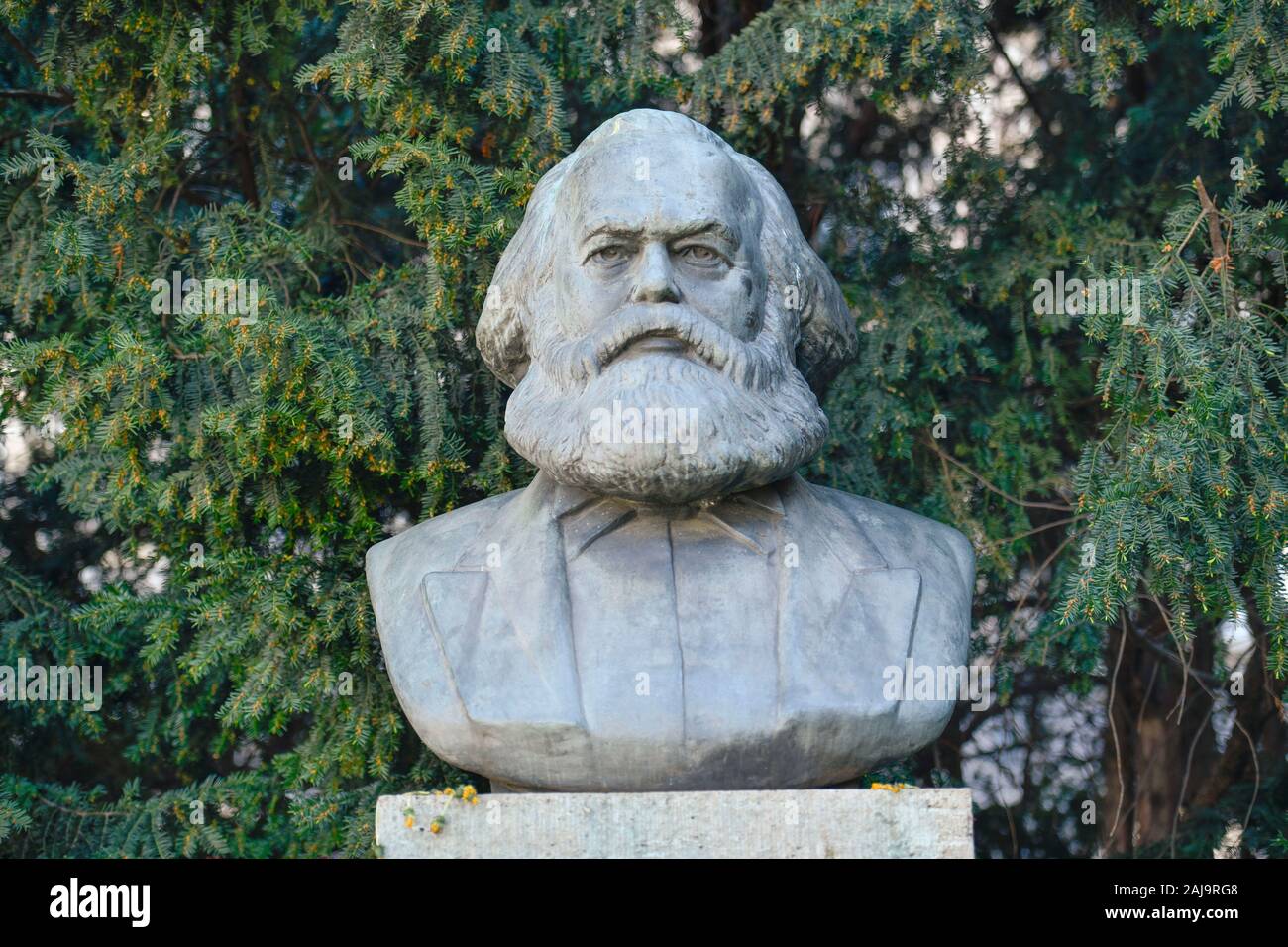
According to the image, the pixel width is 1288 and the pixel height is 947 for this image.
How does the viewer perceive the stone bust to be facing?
facing the viewer
